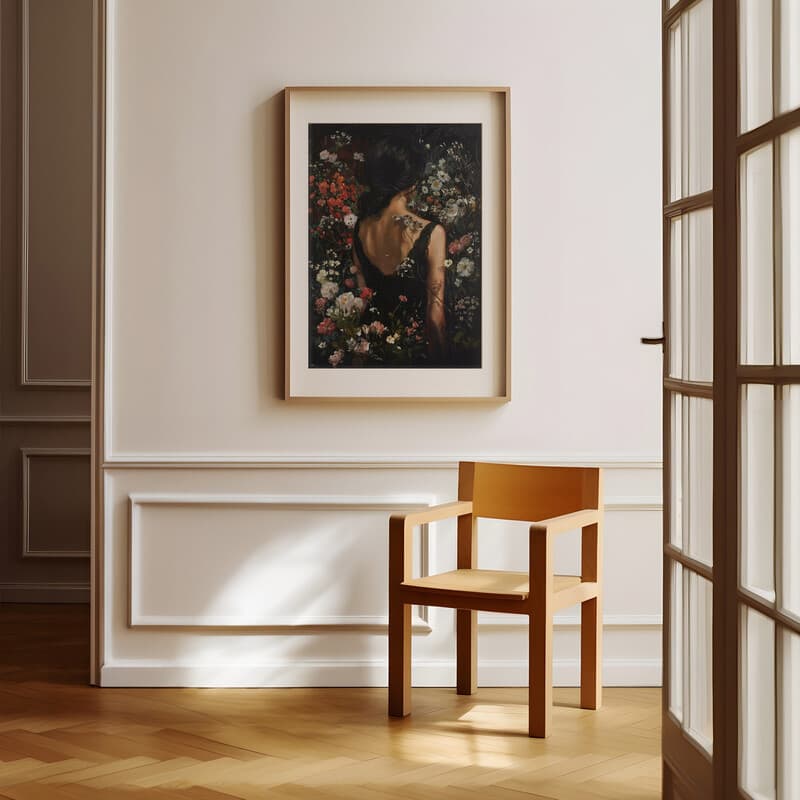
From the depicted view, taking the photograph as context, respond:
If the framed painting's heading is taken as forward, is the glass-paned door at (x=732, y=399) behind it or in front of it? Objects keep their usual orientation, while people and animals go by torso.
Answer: in front

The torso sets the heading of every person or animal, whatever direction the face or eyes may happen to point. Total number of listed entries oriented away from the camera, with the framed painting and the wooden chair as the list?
0

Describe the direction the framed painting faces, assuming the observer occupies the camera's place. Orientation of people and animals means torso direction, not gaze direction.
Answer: facing the viewer

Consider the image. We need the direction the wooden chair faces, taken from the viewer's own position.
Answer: facing the viewer and to the left of the viewer

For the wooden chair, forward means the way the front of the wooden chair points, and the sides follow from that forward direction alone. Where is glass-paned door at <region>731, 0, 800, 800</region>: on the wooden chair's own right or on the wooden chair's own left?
on the wooden chair's own left

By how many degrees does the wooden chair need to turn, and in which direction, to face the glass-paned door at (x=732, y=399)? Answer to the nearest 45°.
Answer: approximately 45° to its left

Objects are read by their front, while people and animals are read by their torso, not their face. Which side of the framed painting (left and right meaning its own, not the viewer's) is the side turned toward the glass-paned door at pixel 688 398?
front
